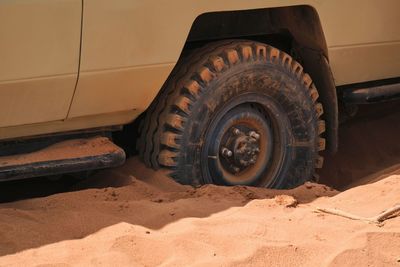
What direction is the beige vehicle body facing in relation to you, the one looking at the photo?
facing the viewer and to the left of the viewer

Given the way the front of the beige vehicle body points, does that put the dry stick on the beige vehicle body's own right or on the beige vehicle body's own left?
on the beige vehicle body's own left
